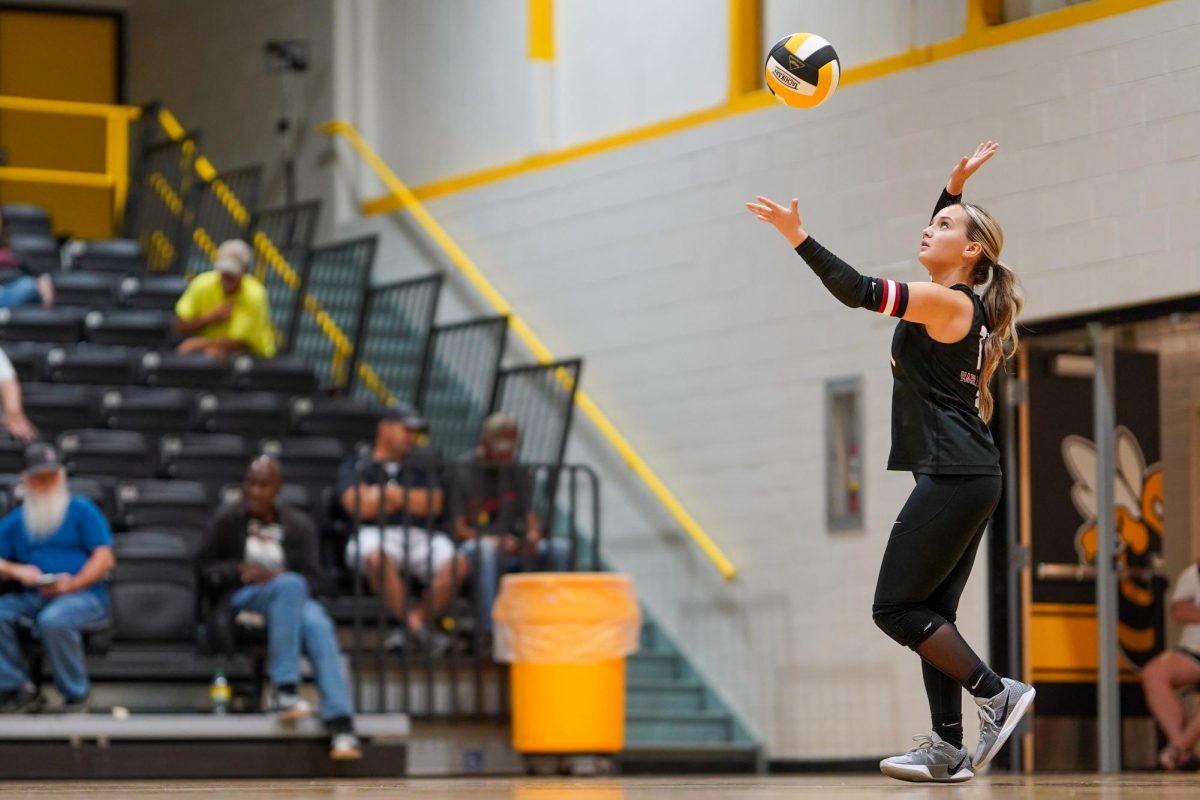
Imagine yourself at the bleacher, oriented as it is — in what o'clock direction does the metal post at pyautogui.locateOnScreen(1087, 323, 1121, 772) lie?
The metal post is roughly at 10 o'clock from the bleacher.

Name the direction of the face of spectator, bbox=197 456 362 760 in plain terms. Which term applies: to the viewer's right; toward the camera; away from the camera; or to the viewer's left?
toward the camera

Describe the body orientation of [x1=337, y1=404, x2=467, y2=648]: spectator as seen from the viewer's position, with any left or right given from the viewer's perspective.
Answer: facing the viewer

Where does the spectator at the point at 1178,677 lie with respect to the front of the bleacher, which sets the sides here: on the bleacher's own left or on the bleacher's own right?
on the bleacher's own left

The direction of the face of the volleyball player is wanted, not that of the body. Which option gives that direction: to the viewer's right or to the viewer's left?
to the viewer's left

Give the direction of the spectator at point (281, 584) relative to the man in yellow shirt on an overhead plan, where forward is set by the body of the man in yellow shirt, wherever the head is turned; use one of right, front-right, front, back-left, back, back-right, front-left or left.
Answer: front

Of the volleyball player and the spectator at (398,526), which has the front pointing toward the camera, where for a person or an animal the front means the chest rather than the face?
the spectator

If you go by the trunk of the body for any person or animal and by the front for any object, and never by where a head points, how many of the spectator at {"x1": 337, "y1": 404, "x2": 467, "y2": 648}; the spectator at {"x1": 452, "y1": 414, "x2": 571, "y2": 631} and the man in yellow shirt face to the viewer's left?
0

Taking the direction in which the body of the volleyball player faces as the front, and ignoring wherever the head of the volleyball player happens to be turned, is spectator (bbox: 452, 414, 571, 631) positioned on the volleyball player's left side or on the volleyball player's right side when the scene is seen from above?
on the volleyball player's right side

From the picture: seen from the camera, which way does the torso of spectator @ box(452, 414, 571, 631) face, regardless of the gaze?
toward the camera

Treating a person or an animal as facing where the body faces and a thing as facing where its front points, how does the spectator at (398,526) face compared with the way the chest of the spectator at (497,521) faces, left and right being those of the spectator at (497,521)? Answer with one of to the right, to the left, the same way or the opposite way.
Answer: the same way

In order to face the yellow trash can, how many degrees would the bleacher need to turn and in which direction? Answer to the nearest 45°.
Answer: approximately 45° to its left

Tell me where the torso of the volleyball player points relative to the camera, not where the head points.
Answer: to the viewer's left

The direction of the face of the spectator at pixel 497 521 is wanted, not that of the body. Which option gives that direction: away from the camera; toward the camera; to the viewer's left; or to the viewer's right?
toward the camera

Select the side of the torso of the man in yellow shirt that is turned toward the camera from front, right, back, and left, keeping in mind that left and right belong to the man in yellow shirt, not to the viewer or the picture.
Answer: front

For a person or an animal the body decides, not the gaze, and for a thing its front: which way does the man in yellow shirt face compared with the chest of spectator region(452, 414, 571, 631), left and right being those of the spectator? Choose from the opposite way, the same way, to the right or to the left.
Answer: the same way

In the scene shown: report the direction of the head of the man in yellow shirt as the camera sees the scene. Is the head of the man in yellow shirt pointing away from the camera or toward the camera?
toward the camera

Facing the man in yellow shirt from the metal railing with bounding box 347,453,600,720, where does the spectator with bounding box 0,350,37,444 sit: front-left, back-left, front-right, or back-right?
front-left
